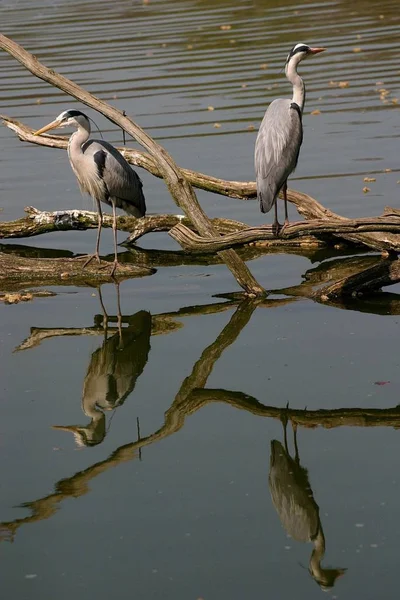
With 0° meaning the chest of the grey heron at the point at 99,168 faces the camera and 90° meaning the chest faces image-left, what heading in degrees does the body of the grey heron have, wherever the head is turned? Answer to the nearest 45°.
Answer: approximately 45°
